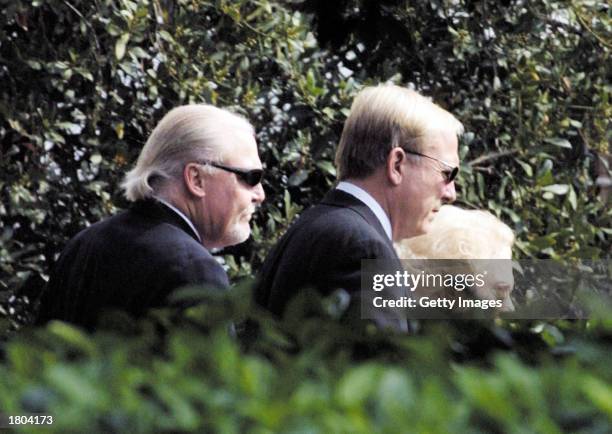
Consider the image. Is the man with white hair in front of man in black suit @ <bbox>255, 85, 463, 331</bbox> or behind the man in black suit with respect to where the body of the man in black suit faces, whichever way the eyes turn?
behind

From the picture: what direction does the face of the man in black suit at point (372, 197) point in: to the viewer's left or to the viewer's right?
to the viewer's right

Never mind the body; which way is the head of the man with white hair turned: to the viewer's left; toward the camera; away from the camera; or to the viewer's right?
to the viewer's right

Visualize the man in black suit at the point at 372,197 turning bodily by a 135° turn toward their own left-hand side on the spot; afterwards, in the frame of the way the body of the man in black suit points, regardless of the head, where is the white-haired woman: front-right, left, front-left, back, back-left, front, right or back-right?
right

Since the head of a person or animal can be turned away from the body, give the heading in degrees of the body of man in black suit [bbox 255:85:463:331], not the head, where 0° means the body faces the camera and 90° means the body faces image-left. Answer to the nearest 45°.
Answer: approximately 270°
